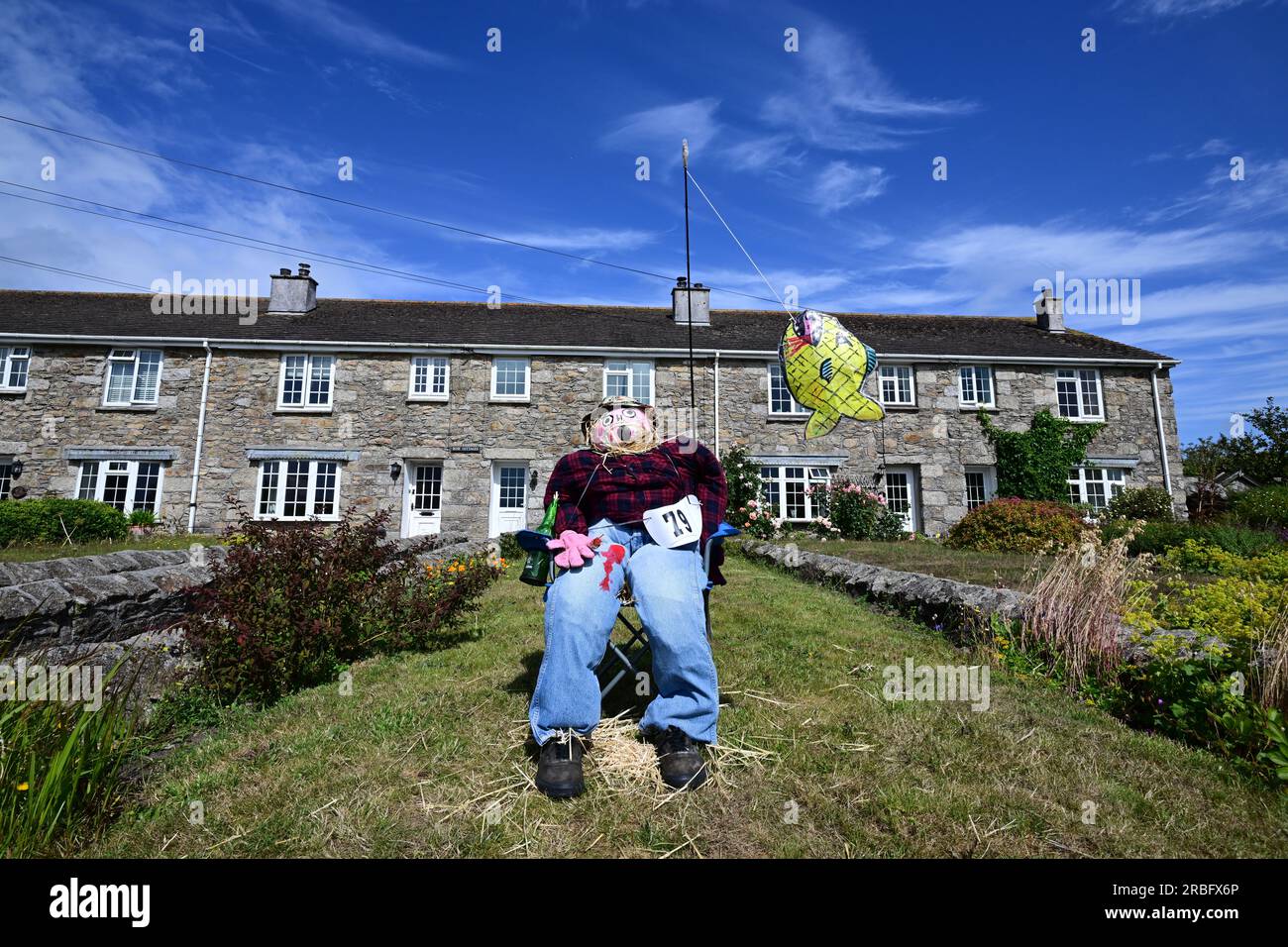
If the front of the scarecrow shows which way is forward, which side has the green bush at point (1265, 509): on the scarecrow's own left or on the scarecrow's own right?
on the scarecrow's own left

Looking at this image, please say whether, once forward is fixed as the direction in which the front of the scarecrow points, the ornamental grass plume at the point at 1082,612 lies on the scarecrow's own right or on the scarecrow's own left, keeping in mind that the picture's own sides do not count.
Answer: on the scarecrow's own left

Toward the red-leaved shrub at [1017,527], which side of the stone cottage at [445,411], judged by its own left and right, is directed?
left

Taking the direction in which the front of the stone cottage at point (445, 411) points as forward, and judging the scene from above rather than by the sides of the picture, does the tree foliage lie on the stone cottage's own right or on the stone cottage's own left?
on the stone cottage's own left

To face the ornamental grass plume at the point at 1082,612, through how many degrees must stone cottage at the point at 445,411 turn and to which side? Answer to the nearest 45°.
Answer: approximately 45° to its left

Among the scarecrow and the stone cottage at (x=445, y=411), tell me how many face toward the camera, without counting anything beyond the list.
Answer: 2

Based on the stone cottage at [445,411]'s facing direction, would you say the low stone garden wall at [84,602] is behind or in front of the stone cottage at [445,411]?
in front

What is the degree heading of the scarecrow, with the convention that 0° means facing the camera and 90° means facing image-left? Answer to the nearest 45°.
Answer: approximately 0°

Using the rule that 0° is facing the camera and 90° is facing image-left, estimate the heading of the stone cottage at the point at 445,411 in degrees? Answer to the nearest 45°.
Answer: approximately 0°

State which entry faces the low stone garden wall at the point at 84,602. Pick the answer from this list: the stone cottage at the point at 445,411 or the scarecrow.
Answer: the stone cottage
